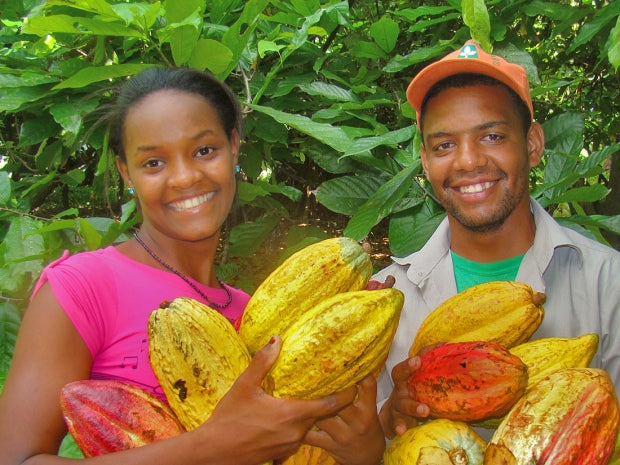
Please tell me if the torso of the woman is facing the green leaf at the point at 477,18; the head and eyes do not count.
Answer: no

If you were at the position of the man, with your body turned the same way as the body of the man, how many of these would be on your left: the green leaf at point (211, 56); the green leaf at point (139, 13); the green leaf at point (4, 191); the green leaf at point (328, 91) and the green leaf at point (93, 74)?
0

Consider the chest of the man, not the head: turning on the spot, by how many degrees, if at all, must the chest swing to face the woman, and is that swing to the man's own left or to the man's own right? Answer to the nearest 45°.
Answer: approximately 45° to the man's own right

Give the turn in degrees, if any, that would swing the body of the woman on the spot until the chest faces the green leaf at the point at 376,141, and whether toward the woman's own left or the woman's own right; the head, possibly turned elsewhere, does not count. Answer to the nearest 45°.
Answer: approximately 90° to the woman's own left

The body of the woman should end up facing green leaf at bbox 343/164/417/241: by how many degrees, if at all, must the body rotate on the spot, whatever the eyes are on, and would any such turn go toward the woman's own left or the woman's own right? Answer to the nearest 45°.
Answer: approximately 90° to the woman's own left

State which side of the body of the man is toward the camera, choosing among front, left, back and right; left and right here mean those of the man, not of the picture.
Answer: front

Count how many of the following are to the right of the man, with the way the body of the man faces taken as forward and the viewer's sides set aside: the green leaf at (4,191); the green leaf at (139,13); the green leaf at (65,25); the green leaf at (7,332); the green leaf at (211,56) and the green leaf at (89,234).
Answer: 6

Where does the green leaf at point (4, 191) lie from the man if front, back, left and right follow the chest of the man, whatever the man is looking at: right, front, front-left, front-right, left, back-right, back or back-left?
right

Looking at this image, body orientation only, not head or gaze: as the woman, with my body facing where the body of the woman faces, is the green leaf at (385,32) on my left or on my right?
on my left

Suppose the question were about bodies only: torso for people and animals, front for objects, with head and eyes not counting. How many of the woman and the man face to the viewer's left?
0

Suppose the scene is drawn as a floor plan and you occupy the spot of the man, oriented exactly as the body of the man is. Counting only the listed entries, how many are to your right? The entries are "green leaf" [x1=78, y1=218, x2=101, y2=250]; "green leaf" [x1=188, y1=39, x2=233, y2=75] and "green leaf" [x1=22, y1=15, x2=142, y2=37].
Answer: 3

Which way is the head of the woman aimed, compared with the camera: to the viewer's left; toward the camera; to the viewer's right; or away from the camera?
toward the camera

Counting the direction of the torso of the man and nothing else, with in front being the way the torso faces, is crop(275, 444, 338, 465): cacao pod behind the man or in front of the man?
in front

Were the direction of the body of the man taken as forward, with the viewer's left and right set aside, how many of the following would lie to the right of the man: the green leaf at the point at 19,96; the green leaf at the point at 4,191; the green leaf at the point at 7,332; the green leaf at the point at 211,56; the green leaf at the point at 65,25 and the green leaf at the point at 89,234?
6

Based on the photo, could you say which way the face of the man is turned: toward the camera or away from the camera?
toward the camera

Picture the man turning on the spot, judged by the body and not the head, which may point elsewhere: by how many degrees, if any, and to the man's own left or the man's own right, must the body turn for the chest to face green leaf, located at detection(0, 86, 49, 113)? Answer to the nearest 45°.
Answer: approximately 90° to the man's own right

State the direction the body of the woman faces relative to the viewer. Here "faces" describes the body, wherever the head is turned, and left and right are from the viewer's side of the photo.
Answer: facing the viewer and to the right of the viewer
